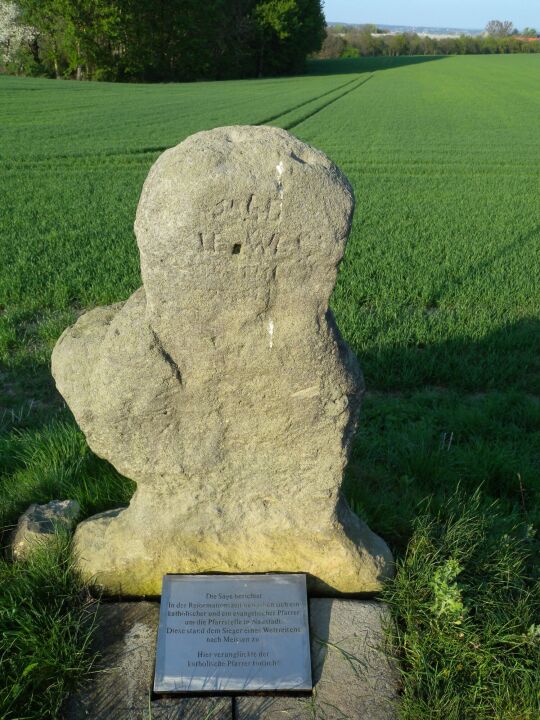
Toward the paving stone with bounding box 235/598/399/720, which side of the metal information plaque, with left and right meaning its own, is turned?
left

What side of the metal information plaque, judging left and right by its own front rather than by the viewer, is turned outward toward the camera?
front

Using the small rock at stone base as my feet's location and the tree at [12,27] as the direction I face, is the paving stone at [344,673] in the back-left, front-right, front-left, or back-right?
back-right

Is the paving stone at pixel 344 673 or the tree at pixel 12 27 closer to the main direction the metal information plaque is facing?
the paving stone

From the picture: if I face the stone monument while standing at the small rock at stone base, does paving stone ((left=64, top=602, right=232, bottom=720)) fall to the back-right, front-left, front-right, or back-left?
front-right

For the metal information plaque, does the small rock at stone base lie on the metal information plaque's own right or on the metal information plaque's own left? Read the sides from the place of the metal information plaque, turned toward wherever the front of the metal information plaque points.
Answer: on the metal information plaque's own right

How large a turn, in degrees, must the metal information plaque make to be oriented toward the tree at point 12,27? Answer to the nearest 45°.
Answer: approximately 180°
